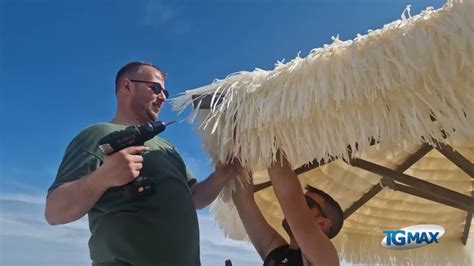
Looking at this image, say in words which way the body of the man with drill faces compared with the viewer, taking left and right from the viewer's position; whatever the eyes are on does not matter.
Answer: facing the viewer and to the right of the viewer

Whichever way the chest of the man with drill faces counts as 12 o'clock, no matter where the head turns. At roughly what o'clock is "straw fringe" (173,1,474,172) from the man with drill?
The straw fringe is roughly at 11 o'clock from the man with drill.
